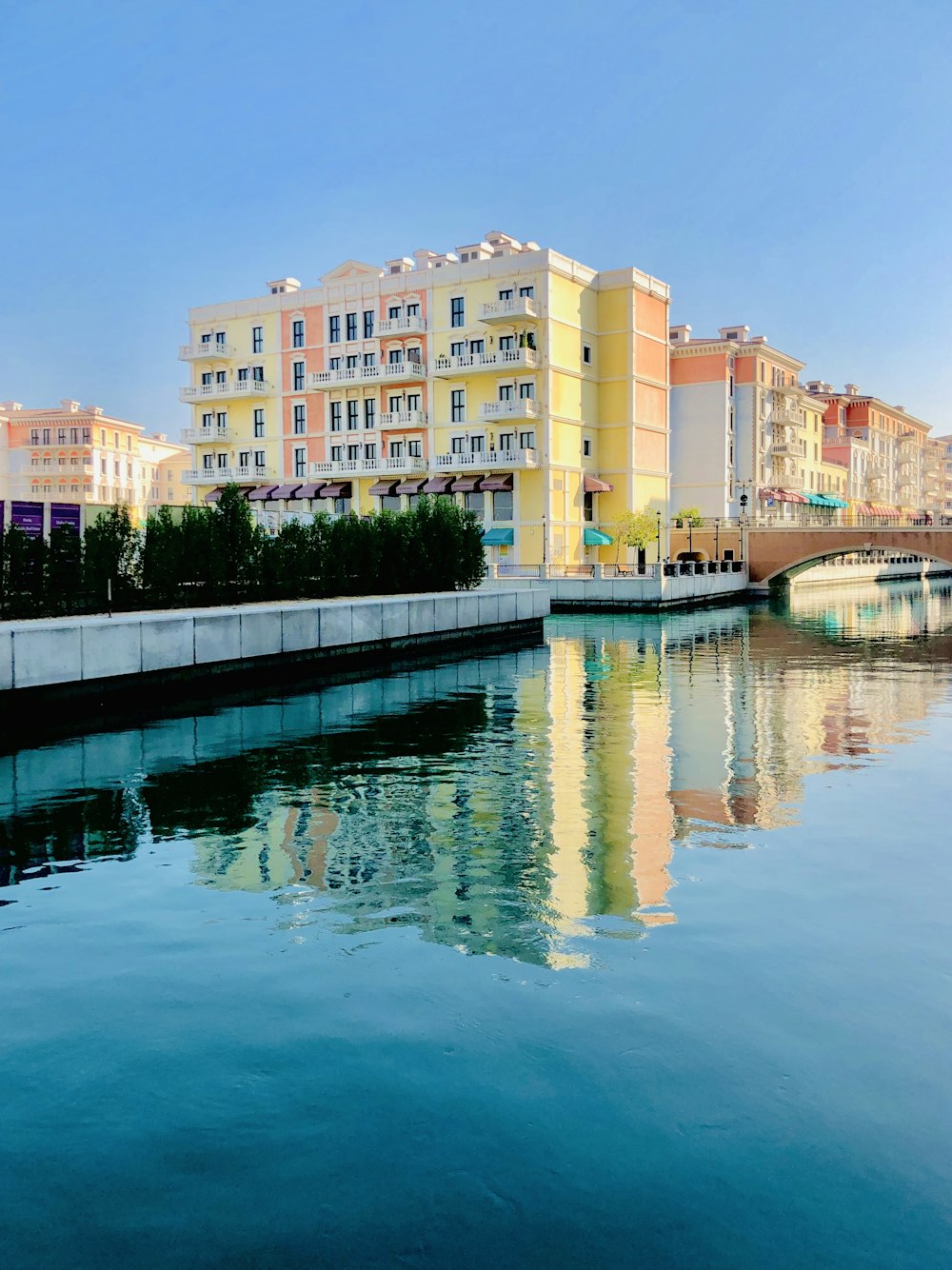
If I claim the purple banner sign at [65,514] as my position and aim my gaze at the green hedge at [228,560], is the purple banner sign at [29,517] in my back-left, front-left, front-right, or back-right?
back-right

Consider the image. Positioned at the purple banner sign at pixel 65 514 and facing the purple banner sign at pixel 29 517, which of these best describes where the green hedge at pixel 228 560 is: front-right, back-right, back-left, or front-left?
back-left

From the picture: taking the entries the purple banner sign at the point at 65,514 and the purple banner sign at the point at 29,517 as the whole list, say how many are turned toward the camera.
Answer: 2

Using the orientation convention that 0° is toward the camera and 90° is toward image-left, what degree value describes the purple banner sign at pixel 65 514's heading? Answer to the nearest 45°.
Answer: approximately 0°

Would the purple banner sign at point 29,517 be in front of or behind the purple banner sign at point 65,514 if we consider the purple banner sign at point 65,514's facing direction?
in front

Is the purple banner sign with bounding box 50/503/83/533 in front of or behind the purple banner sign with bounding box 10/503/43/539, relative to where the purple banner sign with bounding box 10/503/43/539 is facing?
behind
